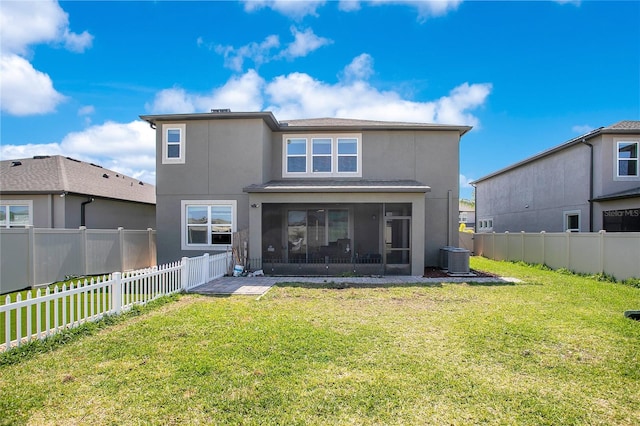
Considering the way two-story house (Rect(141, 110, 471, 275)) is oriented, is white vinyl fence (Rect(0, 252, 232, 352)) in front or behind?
behind

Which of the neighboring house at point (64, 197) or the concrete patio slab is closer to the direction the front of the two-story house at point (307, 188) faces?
the neighboring house

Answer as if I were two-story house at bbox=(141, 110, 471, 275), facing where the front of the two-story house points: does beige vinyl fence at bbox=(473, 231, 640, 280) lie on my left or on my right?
on my right

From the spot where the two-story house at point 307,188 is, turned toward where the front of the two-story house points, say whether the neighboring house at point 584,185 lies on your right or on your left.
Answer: on your right

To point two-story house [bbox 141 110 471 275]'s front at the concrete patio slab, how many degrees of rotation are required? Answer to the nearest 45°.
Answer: approximately 180°

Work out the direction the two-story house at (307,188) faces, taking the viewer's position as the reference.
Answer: facing away from the viewer

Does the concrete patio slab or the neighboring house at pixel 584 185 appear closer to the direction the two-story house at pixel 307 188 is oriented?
the neighboring house

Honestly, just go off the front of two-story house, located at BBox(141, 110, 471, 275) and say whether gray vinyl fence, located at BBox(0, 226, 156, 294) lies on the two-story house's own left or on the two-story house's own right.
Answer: on the two-story house's own left

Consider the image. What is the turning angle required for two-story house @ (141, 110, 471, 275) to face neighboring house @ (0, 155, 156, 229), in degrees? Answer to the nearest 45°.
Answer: approximately 90° to its left
